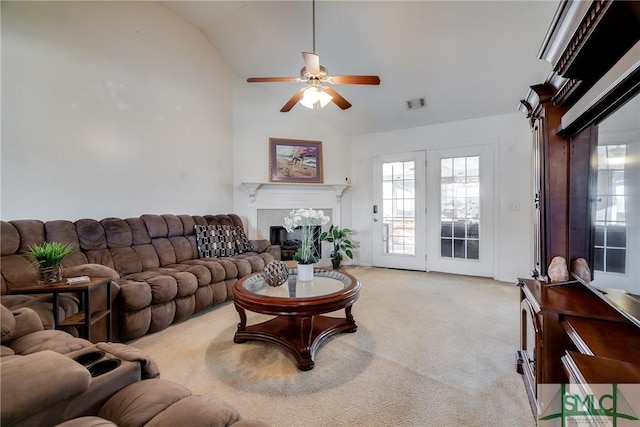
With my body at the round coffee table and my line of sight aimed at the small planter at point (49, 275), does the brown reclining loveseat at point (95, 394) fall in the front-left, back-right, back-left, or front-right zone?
front-left

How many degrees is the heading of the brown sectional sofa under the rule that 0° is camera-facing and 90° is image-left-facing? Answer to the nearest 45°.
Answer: approximately 315°

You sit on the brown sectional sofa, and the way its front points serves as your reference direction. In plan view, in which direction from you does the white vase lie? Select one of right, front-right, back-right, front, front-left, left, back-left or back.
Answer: front

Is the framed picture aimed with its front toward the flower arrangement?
yes

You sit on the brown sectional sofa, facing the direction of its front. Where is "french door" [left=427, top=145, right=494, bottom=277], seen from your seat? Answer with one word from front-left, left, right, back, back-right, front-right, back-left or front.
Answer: front-left

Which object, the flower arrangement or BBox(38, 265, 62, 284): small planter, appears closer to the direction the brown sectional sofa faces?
the flower arrangement

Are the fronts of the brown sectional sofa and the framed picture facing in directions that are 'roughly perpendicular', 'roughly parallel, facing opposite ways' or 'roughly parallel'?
roughly perpendicular

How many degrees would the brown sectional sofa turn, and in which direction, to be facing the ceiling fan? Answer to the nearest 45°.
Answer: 0° — it already faces it

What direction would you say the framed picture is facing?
toward the camera

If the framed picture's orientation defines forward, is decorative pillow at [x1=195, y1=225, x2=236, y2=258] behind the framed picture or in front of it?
in front

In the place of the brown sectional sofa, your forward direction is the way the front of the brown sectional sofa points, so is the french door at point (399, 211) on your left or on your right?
on your left

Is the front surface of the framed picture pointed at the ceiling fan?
yes

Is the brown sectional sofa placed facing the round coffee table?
yes

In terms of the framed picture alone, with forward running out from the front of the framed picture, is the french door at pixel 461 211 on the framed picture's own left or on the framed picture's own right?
on the framed picture's own left

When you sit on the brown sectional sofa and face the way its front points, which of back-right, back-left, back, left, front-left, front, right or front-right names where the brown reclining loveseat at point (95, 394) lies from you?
front-right
